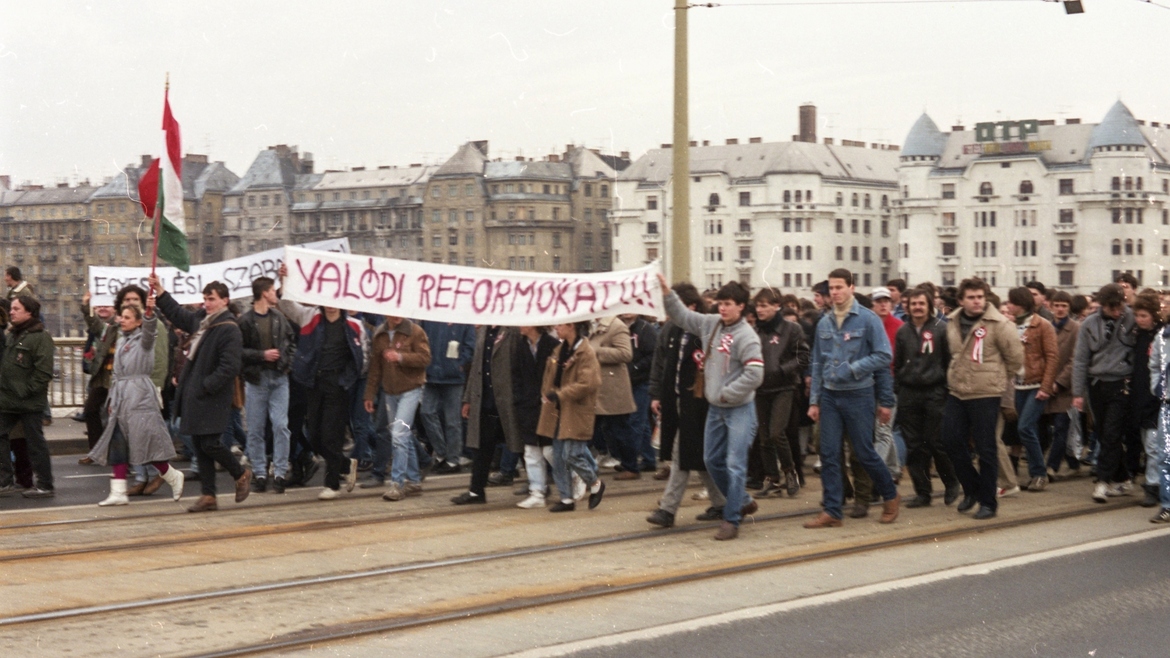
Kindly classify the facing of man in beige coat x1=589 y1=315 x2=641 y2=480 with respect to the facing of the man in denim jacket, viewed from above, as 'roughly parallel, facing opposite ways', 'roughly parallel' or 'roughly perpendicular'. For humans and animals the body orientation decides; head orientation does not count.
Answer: roughly parallel

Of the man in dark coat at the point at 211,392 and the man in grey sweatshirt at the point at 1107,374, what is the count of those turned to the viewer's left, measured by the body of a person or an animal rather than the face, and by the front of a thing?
1

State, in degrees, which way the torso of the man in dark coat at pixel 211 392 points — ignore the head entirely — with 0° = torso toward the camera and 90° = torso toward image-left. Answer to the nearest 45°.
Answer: approximately 90°

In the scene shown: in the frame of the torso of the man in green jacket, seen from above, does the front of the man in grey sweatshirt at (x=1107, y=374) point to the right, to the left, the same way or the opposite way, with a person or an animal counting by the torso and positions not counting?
the same way

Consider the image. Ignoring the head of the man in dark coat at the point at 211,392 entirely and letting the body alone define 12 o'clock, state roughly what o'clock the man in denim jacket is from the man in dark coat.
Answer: The man in denim jacket is roughly at 7 o'clock from the man in dark coat.

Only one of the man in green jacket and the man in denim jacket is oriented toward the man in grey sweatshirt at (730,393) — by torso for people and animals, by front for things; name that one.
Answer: the man in denim jacket

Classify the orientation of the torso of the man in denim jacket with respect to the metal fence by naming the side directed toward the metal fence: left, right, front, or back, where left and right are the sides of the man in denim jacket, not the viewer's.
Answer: right

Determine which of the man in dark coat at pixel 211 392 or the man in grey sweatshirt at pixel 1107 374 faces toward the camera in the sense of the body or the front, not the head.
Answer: the man in grey sweatshirt

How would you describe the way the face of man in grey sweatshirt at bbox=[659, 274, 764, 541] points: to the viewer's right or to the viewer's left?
to the viewer's left

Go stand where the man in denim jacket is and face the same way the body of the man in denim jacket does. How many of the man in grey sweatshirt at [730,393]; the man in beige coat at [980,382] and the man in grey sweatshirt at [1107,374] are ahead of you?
1

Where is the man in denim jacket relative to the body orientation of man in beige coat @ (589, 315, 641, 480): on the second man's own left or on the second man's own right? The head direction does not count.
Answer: on the second man's own left

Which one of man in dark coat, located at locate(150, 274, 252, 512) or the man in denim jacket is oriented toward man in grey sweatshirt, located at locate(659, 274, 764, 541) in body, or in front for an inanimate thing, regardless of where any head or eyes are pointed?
the man in denim jacket

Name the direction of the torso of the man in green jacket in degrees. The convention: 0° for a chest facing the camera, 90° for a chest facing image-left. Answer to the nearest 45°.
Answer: approximately 45°

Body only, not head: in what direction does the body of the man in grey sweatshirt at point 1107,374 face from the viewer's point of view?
toward the camera

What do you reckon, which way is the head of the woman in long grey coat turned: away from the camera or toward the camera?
toward the camera

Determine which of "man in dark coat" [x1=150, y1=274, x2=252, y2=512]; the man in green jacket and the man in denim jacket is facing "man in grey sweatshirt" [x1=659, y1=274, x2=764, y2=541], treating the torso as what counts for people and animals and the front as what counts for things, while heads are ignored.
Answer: the man in denim jacket

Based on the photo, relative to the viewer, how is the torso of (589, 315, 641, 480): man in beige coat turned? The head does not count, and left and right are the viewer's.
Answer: facing the viewer and to the left of the viewer
